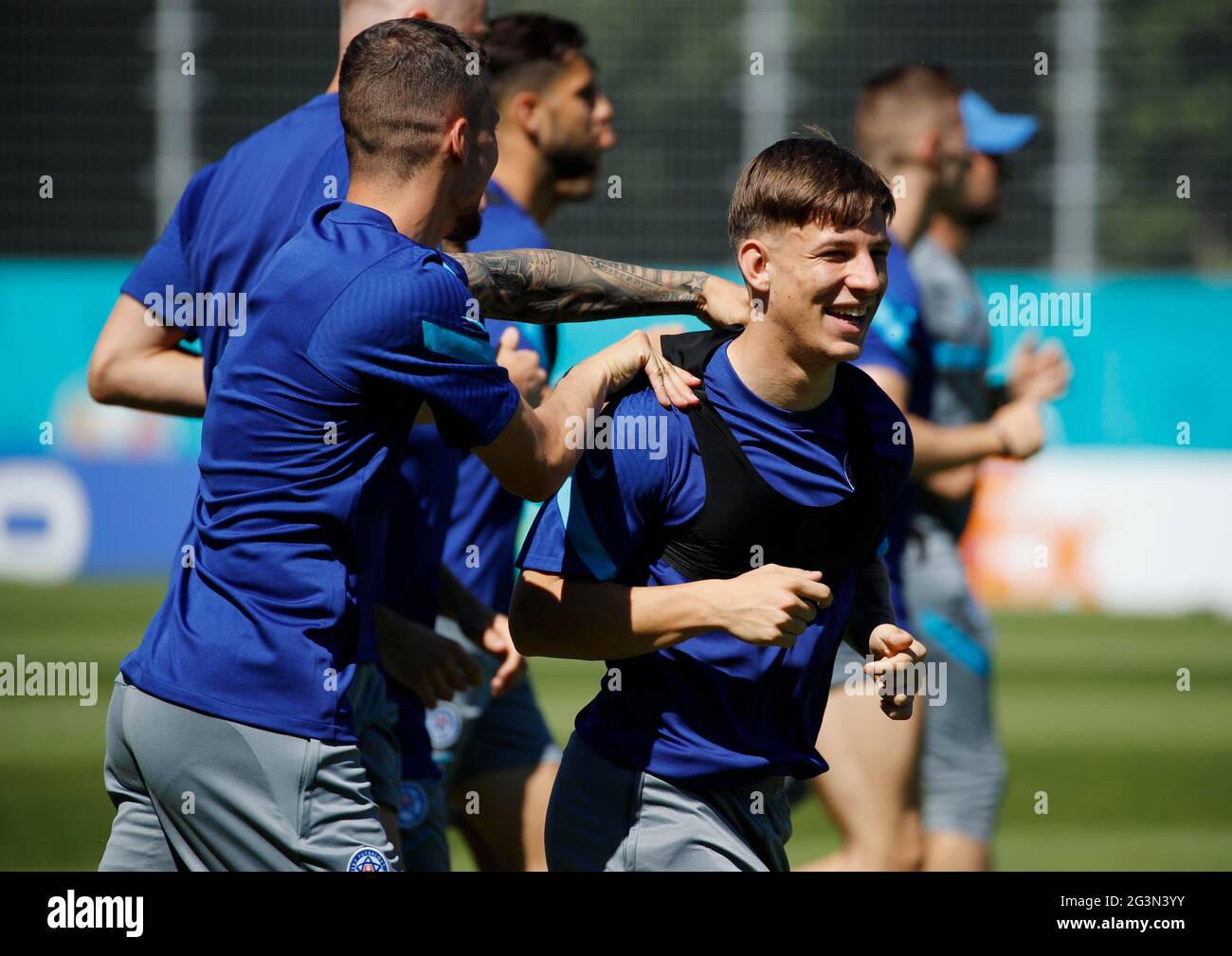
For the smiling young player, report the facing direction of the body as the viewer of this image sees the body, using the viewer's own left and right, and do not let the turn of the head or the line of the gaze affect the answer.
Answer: facing the viewer and to the right of the viewer

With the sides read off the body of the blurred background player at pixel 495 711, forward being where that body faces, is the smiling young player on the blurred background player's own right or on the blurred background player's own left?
on the blurred background player's own right

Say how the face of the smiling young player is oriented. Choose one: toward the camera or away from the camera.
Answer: toward the camera

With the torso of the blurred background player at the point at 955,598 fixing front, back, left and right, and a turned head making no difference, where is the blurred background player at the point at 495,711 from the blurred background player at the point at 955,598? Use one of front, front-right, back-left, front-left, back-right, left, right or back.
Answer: back-right

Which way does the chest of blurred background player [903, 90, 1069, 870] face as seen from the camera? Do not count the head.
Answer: to the viewer's right

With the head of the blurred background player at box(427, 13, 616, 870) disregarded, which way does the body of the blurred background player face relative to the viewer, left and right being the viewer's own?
facing to the right of the viewer

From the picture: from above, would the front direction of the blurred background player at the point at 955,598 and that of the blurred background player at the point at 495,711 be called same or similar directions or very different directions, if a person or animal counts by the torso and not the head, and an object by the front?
same or similar directions

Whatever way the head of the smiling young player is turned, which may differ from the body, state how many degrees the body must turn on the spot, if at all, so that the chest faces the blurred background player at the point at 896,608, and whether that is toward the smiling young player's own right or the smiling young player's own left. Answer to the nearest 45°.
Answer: approximately 135° to the smiling young player's own left

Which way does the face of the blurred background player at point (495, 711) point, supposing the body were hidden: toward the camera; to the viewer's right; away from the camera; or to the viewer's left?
to the viewer's right
